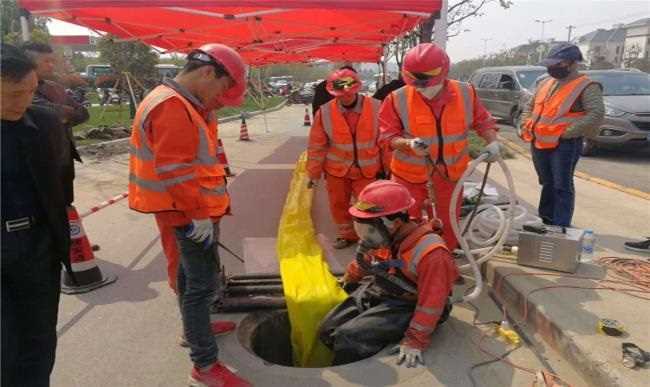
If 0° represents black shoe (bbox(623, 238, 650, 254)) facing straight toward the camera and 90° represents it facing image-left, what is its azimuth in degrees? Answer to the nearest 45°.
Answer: approximately 90°

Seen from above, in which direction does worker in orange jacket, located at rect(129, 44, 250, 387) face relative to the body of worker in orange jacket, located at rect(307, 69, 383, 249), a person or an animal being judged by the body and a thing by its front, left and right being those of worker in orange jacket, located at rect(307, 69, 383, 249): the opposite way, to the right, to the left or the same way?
to the left

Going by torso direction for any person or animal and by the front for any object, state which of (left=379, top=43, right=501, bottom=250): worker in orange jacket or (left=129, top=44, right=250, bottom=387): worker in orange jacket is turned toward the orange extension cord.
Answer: (left=129, top=44, right=250, bottom=387): worker in orange jacket

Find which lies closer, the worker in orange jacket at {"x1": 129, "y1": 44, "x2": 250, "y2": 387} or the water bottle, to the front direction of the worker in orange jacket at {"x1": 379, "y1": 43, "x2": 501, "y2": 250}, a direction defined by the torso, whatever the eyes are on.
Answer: the worker in orange jacket

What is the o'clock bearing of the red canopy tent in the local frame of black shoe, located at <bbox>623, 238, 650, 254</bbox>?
The red canopy tent is roughly at 12 o'clock from the black shoe.

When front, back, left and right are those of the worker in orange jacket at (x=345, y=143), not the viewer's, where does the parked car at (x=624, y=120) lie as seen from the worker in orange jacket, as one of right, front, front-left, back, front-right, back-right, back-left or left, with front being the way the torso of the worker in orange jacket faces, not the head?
back-left
